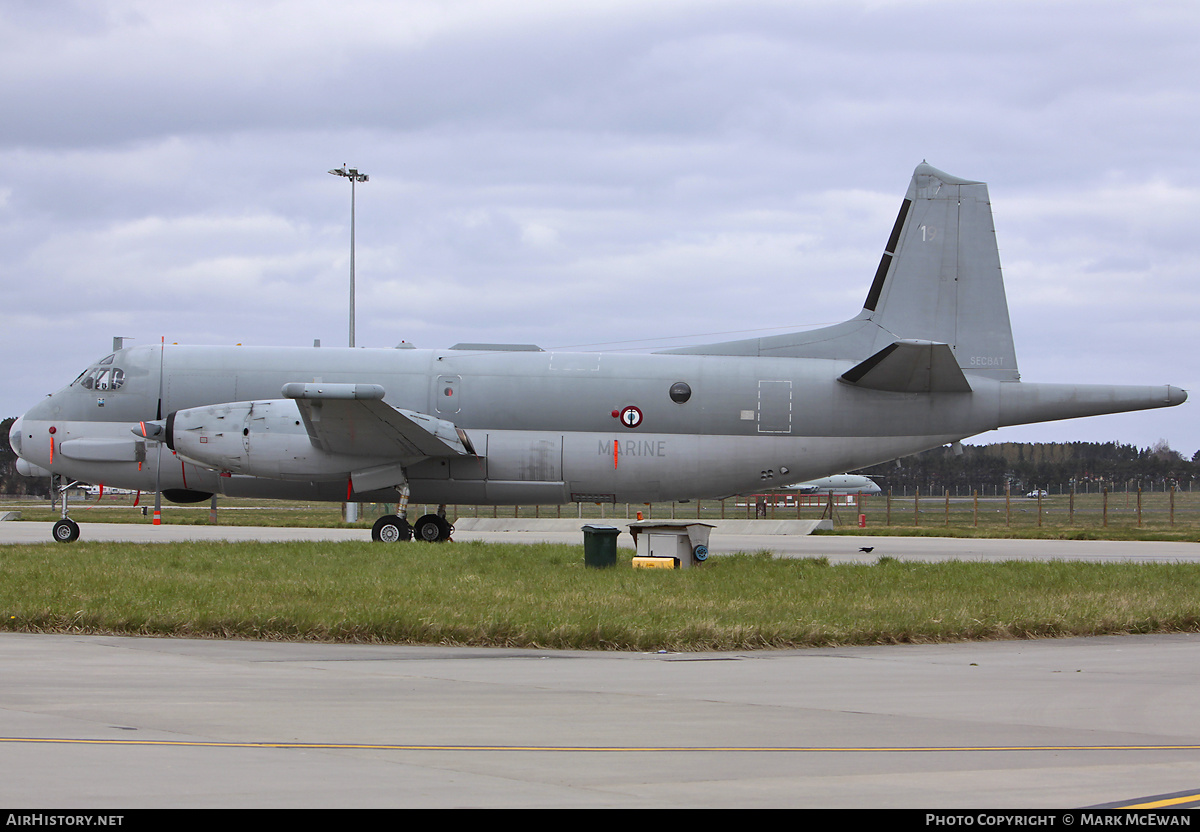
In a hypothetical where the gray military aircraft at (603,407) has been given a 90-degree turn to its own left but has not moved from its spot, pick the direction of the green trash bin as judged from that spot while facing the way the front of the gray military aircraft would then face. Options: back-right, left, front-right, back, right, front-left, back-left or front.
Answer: front

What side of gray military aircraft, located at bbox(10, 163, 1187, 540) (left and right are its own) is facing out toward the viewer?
left
